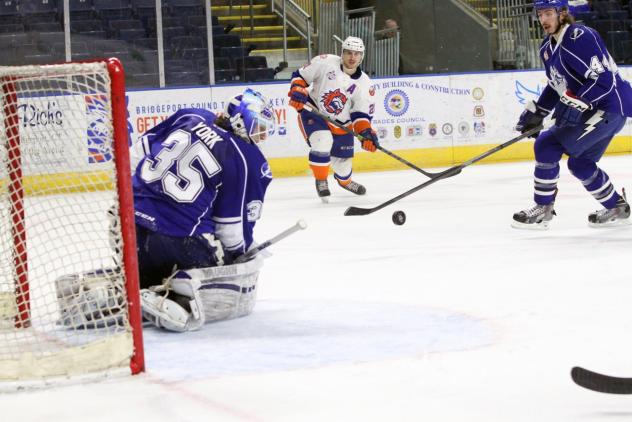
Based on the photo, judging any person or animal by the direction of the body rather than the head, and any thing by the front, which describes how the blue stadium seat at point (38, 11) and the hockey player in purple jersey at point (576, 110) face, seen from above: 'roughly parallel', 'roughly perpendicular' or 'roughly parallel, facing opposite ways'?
roughly perpendicular

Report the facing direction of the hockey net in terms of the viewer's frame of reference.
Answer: facing away from the viewer and to the right of the viewer

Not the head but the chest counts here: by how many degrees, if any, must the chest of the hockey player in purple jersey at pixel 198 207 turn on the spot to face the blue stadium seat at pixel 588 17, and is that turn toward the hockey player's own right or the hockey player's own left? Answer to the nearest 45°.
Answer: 0° — they already face it

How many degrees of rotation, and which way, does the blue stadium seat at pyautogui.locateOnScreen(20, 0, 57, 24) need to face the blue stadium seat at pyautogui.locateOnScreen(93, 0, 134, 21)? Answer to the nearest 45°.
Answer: approximately 90° to its left

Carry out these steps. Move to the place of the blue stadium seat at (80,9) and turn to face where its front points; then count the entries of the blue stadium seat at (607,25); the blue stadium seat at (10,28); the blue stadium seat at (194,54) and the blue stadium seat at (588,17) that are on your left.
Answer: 3

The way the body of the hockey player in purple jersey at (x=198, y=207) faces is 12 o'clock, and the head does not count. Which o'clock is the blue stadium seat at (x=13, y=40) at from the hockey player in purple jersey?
The blue stadium seat is roughly at 10 o'clock from the hockey player in purple jersey.

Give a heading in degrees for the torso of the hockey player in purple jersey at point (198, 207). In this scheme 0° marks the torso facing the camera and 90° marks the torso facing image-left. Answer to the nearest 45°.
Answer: approximately 225°
